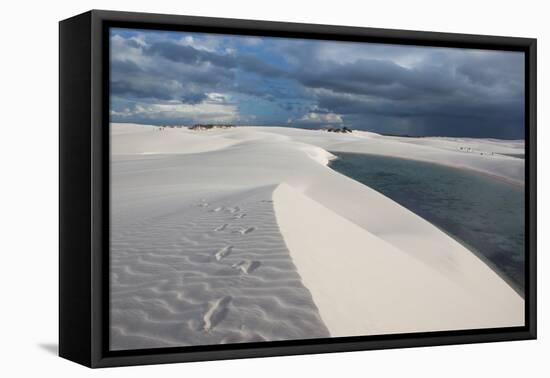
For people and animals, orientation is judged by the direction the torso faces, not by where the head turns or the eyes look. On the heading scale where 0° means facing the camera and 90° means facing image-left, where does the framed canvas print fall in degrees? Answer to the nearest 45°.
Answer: approximately 315°
